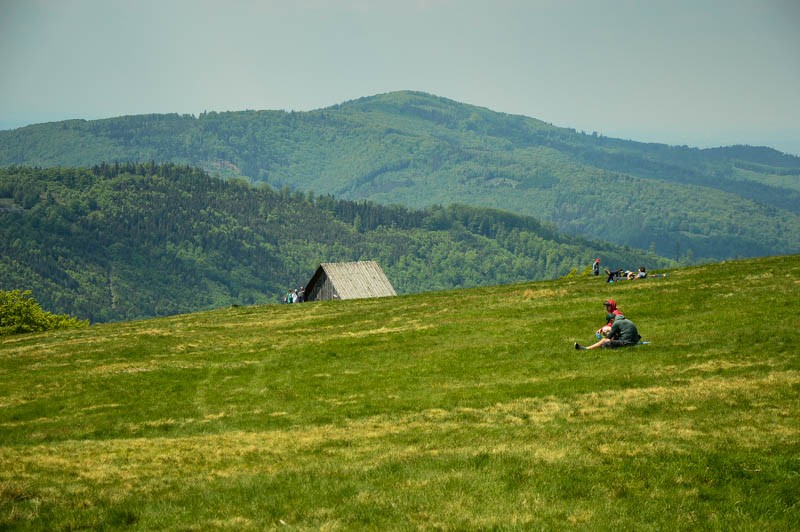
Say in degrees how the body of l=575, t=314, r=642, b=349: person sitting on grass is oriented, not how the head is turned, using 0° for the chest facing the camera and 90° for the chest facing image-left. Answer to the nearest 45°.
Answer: approximately 90°
